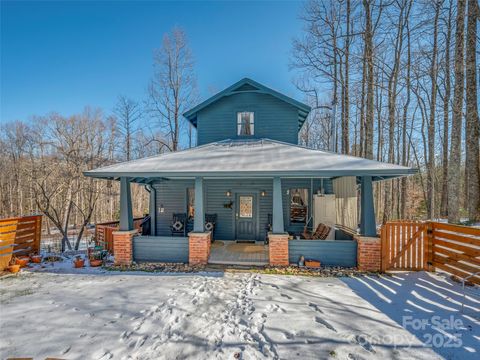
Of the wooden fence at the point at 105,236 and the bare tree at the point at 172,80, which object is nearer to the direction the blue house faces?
the wooden fence

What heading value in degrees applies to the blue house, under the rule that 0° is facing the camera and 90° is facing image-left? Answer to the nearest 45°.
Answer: approximately 0°

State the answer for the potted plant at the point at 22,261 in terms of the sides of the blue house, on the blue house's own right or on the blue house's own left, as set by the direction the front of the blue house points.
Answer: on the blue house's own right

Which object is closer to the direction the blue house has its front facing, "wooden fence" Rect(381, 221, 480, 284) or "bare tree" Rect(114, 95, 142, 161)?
the wooden fence

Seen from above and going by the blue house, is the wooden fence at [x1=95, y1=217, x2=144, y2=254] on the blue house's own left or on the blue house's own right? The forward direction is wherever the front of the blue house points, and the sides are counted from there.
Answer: on the blue house's own right

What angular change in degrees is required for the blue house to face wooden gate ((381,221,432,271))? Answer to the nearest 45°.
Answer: approximately 45° to its left

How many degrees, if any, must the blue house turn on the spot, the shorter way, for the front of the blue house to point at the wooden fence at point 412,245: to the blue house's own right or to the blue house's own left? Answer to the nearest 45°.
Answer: approximately 45° to the blue house's own left

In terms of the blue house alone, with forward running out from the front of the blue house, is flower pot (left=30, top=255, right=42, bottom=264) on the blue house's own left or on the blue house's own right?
on the blue house's own right
